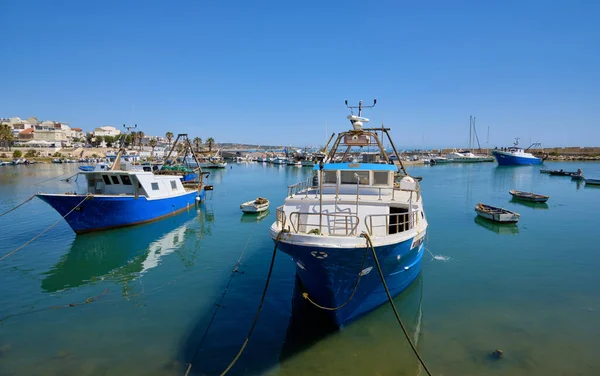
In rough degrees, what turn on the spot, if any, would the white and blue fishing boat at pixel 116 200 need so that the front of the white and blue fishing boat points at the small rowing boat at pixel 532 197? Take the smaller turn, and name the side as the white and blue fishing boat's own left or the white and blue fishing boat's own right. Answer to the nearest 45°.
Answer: approximately 135° to the white and blue fishing boat's own left

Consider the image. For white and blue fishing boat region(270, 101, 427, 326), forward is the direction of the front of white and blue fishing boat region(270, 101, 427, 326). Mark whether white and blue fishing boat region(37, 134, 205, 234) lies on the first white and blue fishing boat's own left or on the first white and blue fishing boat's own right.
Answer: on the first white and blue fishing boat's own right

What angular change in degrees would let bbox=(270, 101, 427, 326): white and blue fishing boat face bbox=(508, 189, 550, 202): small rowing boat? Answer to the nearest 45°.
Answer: approximately 135° to its left

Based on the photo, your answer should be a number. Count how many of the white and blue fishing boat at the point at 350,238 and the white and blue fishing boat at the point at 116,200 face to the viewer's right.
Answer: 0

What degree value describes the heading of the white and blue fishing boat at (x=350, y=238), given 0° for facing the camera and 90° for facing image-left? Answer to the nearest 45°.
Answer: approximately 0°

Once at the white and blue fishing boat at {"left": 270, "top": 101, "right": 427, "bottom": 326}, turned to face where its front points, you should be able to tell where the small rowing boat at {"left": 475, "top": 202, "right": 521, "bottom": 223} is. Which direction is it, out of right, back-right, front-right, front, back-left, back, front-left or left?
back-left

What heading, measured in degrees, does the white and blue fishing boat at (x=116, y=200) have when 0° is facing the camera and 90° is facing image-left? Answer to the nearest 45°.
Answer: approximately 45°

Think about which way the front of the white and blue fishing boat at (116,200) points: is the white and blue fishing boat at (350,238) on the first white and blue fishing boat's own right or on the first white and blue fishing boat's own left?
on the first white and blue fishing boat's own left

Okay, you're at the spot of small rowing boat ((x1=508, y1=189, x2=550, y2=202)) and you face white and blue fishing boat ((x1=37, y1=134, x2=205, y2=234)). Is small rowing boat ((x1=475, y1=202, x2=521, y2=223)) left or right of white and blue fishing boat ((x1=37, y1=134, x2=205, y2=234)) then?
left
